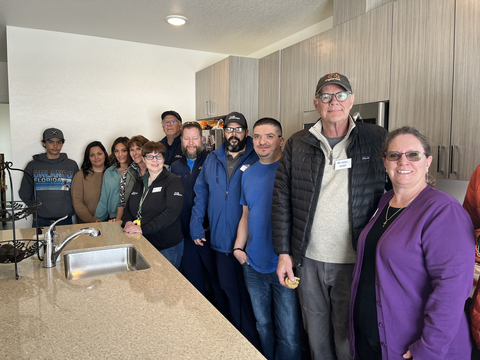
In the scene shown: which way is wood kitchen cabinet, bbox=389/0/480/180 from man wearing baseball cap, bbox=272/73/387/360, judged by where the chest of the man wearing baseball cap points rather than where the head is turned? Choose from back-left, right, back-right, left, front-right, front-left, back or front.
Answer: back-left

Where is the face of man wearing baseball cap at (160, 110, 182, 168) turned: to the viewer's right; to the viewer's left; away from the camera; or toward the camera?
toward the camera

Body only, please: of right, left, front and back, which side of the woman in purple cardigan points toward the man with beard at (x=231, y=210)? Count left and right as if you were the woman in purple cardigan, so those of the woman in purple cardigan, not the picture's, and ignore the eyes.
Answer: right

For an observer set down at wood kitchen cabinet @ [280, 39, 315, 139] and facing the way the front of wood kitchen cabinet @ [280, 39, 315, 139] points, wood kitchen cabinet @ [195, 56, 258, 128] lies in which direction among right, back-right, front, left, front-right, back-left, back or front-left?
right

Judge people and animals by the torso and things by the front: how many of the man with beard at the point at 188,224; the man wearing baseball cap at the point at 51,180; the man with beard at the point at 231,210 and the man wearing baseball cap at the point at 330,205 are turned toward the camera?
4

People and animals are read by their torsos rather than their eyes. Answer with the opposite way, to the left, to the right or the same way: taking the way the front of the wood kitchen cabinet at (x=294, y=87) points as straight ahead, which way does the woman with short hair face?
the same way

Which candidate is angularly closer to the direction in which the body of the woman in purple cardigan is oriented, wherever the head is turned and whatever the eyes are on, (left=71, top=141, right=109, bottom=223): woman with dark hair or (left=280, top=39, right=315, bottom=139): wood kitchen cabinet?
the woman with dark hair

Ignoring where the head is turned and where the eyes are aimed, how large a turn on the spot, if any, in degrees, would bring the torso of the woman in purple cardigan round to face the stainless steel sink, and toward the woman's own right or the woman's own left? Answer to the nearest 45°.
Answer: approximately 45° to the woman's own right

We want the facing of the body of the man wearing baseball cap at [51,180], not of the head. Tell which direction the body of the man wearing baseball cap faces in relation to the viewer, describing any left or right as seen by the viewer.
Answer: facing the viewer

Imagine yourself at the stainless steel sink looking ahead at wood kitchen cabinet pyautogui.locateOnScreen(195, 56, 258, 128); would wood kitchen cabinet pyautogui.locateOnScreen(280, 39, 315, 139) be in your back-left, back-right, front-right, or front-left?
front-right

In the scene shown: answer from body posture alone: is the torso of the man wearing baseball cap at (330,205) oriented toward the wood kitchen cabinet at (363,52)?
no

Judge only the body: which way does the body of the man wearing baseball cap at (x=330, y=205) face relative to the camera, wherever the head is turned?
toward the camera

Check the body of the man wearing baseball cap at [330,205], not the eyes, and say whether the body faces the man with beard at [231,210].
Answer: no

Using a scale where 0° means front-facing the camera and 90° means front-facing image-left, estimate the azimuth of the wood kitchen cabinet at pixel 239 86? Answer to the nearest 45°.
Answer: approximately 45°

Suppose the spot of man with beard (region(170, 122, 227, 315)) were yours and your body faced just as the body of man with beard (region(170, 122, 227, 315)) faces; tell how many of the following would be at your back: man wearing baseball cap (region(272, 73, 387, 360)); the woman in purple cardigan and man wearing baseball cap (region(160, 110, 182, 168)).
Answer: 1

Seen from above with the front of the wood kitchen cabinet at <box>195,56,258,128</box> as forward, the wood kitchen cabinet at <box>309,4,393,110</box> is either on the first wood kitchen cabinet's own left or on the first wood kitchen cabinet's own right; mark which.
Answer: on the first wood kitchen cabinet's own left

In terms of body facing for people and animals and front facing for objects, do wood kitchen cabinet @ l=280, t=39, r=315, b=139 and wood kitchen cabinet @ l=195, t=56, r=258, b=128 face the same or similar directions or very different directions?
same or similar directions

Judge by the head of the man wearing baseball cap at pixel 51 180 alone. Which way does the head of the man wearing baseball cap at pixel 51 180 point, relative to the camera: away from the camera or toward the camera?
toward the camera

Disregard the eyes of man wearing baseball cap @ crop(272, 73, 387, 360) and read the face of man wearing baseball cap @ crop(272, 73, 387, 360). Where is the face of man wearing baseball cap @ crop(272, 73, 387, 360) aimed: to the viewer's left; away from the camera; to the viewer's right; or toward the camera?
toward the camera

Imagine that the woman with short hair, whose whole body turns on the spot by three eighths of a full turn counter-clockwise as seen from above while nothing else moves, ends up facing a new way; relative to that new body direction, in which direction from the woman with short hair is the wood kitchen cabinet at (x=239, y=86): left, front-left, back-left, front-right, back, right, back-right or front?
front-left
